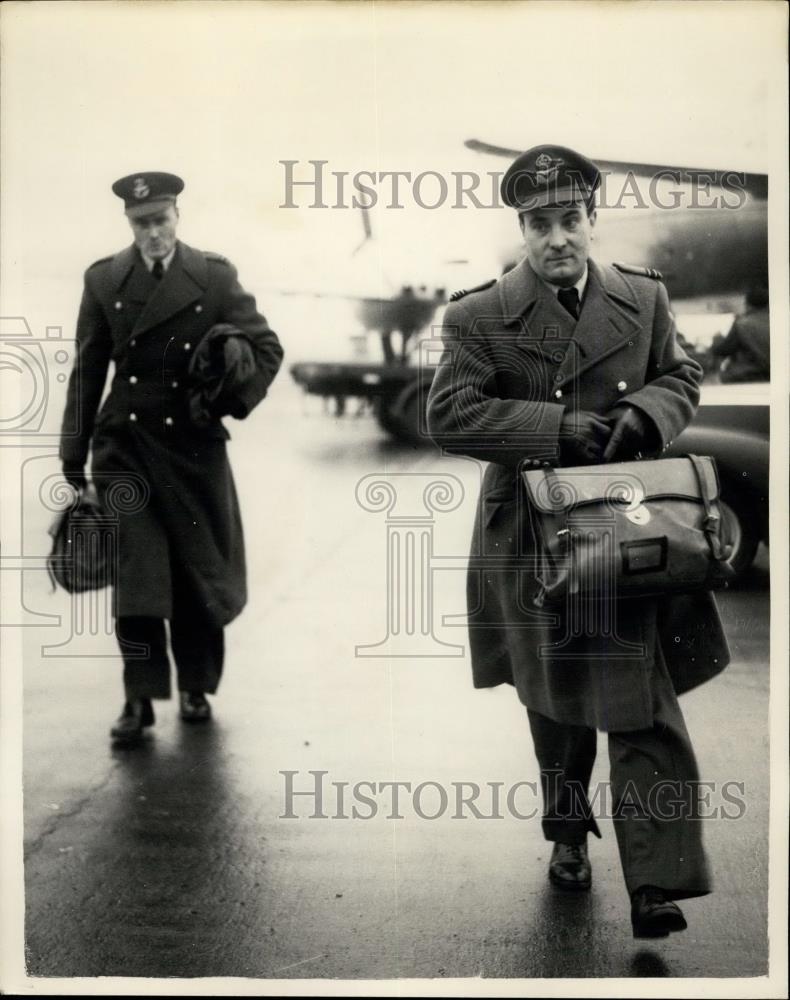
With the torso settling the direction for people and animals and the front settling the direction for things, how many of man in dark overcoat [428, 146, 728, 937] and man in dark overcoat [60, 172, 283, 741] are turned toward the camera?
2

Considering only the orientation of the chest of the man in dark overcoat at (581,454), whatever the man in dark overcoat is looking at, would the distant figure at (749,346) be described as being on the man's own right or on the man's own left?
on the man's own left

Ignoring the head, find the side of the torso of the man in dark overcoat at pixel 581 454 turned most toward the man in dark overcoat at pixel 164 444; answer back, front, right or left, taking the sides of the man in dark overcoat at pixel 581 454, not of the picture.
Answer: right

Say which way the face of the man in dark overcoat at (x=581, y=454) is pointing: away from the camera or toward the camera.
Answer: toward the camera

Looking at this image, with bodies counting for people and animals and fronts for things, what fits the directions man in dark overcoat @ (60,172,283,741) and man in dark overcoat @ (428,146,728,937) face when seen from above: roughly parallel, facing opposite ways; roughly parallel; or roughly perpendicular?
roughly parallel

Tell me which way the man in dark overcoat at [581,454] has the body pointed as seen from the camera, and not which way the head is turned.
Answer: toward the camera

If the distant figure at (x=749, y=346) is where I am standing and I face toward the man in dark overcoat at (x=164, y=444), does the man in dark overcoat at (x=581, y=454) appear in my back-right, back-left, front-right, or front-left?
front-left

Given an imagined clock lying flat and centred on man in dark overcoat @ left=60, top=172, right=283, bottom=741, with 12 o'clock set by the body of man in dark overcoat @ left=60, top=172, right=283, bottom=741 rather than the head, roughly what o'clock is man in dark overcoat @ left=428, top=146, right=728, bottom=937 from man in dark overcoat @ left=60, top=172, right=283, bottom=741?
man in dark overcoat @ left=428, top=146, right=728, bottom=937 is roughly at 10 o'clock from man in dark overcoat @ left=60, top=172, right=283, bottom=741.

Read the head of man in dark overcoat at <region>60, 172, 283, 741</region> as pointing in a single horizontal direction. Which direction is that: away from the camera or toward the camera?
toward the camera
